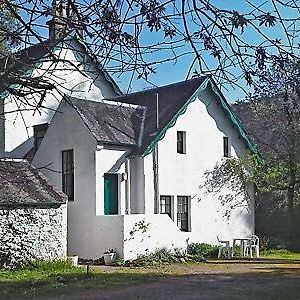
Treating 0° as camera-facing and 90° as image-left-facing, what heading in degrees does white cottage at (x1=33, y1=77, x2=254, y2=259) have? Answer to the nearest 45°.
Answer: approximately 315°

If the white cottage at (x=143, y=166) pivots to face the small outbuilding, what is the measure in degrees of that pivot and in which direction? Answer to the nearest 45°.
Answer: approximately 90° to its right

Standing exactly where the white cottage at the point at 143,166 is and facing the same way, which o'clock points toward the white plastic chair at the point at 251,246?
The white plastic chair is roughly at 10 o'clock from the white cottage.
